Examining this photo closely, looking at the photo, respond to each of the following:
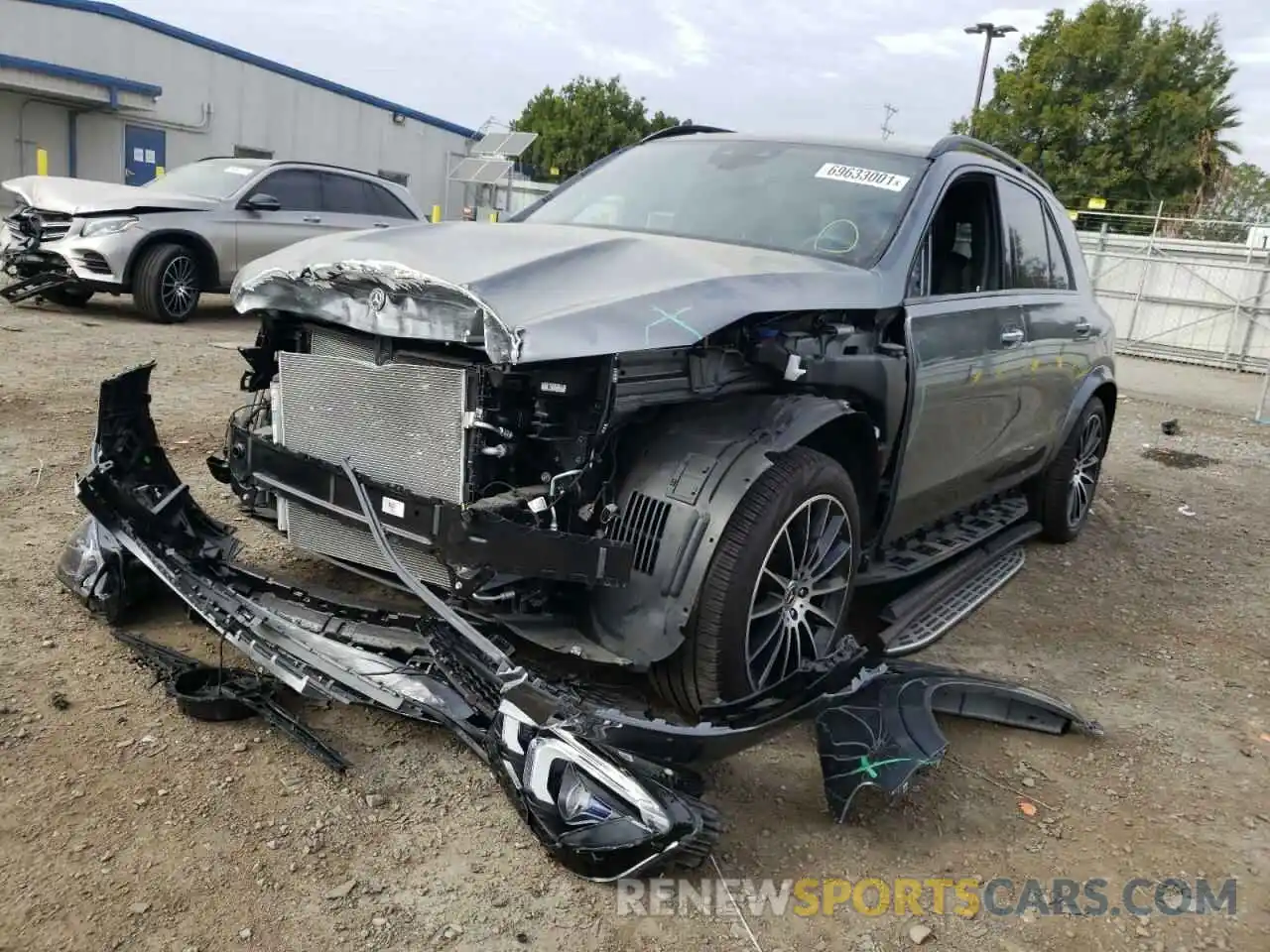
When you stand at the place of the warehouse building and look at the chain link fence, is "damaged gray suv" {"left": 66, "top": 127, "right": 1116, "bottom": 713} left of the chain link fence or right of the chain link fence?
right

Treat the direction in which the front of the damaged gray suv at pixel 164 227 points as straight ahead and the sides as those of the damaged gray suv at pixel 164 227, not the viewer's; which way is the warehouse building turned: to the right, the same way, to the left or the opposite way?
to the left

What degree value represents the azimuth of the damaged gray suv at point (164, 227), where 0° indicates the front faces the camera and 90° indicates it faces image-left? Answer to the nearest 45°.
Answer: approximately 45°

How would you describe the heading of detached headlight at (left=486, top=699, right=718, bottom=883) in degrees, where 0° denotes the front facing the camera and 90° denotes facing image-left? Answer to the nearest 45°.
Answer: approximately 45°

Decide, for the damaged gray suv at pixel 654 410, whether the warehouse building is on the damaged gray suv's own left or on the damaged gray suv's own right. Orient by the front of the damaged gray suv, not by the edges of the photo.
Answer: on the damaged gray suv's own right

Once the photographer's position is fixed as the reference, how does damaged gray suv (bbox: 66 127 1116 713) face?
facing the viewer and to the left of the viewer

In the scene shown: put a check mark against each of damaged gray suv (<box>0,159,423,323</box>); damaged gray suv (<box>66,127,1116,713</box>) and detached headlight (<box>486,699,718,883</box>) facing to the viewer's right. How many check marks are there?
0

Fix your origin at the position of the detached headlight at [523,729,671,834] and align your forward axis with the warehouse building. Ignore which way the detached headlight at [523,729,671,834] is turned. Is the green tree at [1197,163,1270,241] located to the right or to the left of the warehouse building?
right

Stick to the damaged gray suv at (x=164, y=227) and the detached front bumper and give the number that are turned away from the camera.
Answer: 0

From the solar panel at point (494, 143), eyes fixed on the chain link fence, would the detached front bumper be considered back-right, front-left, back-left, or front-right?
front-right

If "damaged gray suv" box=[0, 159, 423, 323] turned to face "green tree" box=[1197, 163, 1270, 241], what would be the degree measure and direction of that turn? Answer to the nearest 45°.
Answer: approximately 180°

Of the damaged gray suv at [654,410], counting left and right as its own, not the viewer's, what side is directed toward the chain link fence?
back

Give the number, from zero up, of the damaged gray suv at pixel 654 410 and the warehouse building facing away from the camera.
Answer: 0
